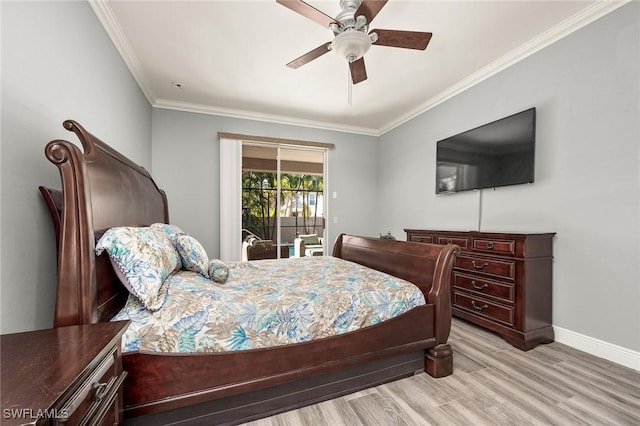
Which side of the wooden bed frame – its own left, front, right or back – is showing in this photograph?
right

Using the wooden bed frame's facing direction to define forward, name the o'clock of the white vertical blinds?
The white vertical blinds is roughly at 9 o'clock from the wooden bed frame.

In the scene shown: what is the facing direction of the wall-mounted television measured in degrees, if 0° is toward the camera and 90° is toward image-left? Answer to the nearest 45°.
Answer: approximately 45°

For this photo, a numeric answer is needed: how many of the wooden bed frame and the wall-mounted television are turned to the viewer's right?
1

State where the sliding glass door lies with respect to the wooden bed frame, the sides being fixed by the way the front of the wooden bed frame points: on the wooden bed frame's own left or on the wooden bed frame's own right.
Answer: on the wooden bed frame's own left

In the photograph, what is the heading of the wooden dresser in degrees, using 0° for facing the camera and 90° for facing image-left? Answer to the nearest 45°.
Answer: approximately 45°
